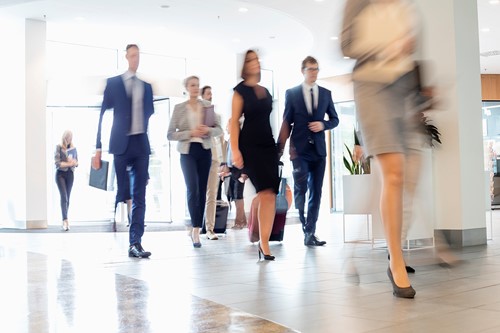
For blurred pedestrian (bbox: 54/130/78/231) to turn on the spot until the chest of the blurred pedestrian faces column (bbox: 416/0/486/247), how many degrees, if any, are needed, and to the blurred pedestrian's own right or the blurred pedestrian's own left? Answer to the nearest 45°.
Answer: approximately 45° to the blurred pedestrian's own left

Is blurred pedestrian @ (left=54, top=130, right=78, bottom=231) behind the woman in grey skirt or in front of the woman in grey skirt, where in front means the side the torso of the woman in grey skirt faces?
behind

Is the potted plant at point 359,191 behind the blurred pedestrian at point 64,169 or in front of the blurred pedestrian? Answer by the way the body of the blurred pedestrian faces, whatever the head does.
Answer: in front

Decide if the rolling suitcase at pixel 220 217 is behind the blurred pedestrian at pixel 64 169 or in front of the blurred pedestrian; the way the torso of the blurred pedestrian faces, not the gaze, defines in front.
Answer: in front

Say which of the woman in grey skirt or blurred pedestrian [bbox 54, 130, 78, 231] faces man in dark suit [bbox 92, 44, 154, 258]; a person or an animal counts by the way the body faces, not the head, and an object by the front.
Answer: the blurred pedestrian

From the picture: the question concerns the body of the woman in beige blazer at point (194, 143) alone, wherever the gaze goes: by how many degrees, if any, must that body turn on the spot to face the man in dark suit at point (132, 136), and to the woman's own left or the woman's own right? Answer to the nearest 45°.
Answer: approximately 45° to the woman's own right

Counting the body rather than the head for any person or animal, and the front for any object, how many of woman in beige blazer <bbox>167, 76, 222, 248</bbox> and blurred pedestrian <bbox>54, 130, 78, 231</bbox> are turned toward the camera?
2

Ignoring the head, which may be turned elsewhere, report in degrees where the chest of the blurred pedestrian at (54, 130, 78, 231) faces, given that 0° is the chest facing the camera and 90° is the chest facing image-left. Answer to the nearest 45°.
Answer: approximately 0°

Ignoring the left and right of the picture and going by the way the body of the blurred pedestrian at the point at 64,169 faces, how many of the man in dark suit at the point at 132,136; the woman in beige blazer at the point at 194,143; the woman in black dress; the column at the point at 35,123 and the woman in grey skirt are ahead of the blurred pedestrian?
4

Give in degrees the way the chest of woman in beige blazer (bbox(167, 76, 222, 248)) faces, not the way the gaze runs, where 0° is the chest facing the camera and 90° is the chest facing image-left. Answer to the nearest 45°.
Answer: approximately 0°

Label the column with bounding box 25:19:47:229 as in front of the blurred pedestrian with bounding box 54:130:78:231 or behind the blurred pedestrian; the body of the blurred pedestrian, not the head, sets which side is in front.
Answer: behind

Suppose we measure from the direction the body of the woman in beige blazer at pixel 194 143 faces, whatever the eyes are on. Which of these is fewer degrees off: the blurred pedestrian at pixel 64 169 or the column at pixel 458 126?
the column
